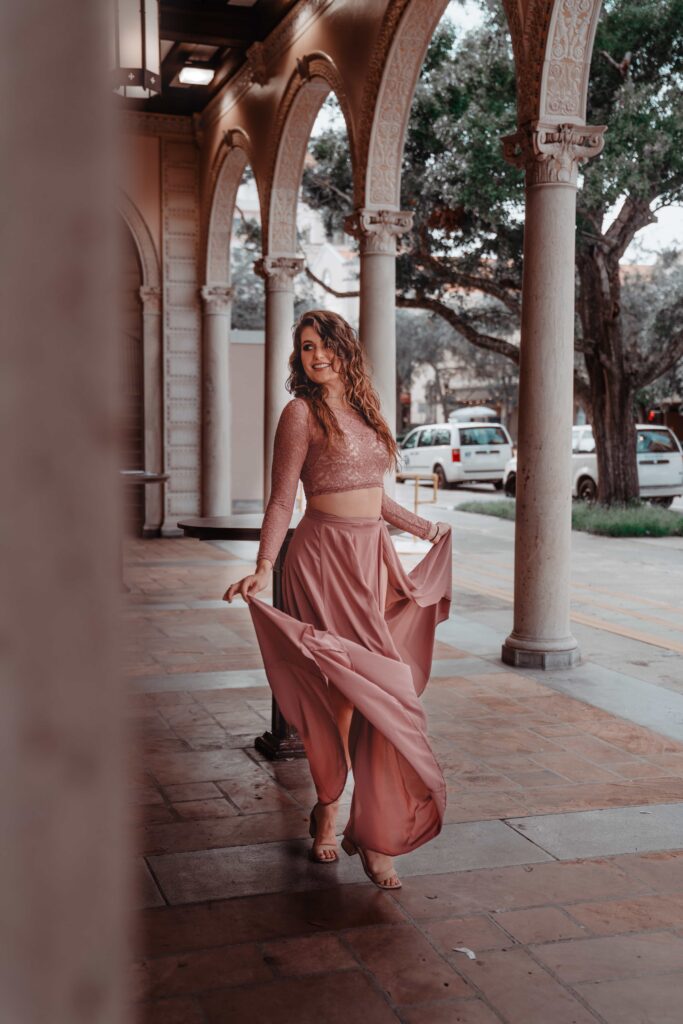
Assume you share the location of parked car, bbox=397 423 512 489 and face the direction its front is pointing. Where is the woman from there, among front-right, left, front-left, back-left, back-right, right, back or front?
back-left

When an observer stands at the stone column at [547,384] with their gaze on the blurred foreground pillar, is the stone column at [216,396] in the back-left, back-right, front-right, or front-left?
back-right

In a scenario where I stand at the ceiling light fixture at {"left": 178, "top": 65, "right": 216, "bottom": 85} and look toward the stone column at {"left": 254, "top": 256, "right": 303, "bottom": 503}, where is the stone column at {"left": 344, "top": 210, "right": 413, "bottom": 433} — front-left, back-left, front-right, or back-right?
front-right

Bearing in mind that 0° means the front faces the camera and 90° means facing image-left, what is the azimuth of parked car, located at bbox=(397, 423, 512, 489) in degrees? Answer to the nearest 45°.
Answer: approximately 135°

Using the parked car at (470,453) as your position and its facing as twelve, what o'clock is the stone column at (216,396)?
The stone column is roughly at 8 o'clock from the parked car.

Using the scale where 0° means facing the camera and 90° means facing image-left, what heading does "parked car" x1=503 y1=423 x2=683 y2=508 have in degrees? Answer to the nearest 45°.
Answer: approximately 135°

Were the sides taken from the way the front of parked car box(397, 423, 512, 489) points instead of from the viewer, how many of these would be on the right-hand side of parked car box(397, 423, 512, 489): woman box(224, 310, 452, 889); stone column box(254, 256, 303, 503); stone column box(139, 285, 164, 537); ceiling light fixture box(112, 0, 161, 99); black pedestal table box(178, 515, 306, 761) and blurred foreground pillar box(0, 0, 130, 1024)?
0

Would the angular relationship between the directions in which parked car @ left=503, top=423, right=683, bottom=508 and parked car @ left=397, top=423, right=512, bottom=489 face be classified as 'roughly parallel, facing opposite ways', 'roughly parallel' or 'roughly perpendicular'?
roughly parallel

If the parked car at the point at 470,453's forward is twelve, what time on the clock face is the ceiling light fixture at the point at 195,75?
The ceiling light fixture is roughly at 8 o'clock from the parked car.

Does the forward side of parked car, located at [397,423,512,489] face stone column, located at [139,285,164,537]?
no

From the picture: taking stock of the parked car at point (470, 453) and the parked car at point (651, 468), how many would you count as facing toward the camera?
0
